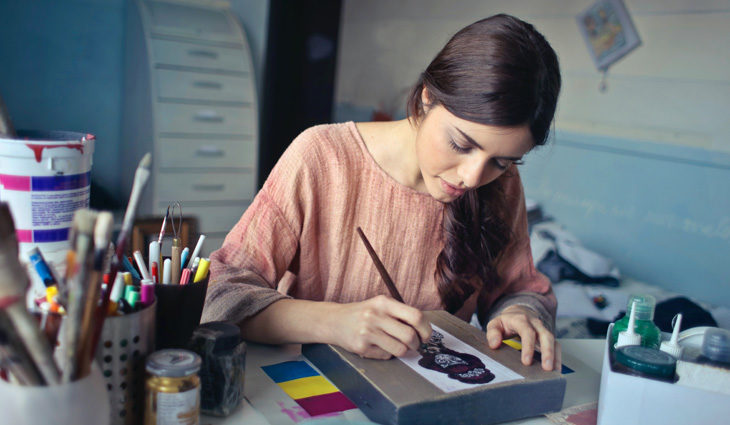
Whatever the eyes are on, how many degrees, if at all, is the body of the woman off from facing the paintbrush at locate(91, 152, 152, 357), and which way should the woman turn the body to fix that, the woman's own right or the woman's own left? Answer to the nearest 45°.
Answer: approximately 90° to the woman's own right

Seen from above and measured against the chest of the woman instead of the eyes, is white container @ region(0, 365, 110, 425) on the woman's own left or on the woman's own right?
on the woman's own right

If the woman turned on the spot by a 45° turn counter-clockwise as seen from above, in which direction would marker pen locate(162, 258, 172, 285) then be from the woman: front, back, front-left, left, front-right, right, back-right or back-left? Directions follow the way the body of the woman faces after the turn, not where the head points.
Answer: back-right

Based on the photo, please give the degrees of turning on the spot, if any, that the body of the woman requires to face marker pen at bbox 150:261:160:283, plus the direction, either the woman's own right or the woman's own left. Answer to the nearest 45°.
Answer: approximately 90° to the woman's own right

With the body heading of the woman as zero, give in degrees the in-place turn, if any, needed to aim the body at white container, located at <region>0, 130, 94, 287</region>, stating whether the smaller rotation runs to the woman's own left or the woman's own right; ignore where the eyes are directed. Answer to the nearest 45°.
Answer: approximately 90° to the woman's own right

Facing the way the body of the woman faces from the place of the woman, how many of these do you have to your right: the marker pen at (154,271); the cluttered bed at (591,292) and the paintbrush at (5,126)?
2

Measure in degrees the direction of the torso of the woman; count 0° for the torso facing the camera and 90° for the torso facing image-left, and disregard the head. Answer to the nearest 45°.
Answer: approximately 315°

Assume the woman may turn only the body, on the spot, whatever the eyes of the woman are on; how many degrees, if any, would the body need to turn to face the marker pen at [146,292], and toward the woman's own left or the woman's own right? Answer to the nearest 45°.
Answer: approximately 90° to the woman's own right
